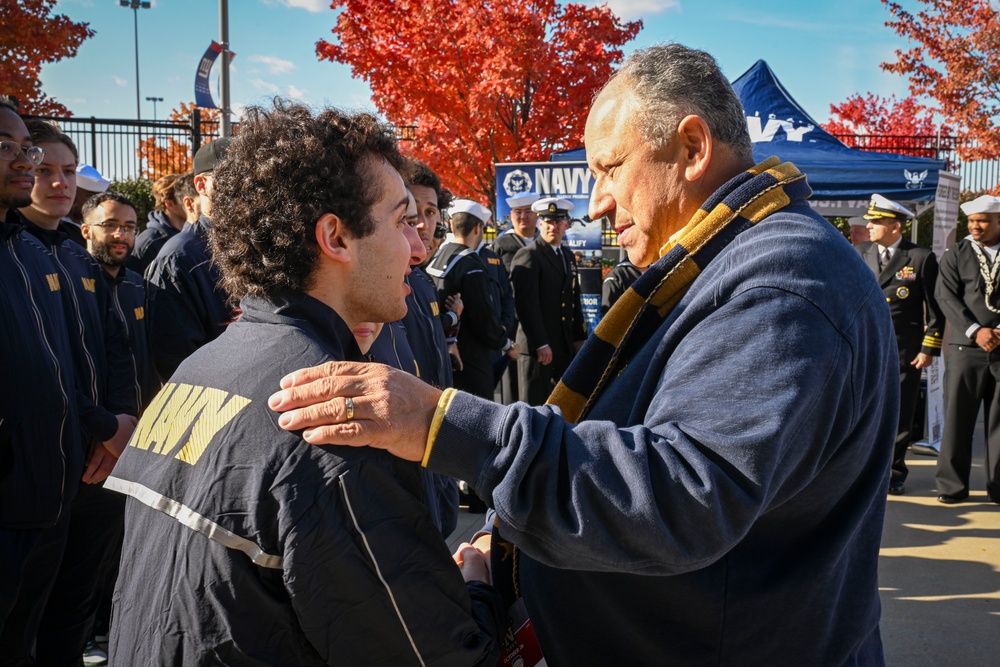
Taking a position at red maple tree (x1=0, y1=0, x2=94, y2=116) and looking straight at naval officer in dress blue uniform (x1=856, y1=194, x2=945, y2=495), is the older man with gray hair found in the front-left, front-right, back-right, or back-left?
front-right

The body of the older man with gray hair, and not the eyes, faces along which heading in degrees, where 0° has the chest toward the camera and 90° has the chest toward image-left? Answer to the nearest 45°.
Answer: approximately 90°

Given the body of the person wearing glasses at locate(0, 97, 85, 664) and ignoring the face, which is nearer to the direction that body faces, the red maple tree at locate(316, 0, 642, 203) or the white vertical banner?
the white vertical banner

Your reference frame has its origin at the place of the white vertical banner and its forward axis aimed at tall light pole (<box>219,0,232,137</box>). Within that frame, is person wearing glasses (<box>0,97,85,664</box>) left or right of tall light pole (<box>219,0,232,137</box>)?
left

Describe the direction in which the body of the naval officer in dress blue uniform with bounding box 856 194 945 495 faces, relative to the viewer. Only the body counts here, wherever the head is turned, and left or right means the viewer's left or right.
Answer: facing the viewer and to the left of the viewer

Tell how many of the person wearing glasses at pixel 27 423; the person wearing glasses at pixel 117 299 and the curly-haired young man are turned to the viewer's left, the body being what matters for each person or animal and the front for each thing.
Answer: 0

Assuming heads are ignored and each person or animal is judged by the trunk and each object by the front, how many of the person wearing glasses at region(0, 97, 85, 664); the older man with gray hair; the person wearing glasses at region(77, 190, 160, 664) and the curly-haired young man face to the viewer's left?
1

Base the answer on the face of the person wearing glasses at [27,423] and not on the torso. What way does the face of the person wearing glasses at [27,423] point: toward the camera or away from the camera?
toward the camera

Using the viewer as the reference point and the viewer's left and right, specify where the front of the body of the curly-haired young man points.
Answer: facing away from the viewer and to the right of the viewer

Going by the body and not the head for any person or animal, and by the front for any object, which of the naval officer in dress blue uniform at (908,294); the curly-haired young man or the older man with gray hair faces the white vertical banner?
the curly-haired young man

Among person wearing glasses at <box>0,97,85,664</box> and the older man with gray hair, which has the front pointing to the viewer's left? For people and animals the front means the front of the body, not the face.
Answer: the older man with gray hair

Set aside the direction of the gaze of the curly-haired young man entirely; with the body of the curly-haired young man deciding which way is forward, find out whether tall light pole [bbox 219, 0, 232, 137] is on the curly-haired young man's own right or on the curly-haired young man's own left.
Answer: on the curly-haired young man's own left

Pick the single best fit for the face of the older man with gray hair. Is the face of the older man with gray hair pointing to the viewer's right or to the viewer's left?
to the viewer's left

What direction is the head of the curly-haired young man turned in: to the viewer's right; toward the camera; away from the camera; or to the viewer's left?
to the viewer's right

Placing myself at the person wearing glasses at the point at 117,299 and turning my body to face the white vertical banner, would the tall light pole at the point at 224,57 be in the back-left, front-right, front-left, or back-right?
front-left

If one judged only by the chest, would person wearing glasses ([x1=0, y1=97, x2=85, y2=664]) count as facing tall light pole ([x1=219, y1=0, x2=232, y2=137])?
no

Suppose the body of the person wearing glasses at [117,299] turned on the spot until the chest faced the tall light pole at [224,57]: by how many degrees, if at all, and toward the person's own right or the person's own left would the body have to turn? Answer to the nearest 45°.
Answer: approximately 135° to the person's own left
